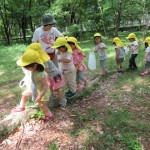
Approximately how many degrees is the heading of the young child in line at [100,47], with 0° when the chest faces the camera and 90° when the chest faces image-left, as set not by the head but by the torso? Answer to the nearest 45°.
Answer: approximately 45°

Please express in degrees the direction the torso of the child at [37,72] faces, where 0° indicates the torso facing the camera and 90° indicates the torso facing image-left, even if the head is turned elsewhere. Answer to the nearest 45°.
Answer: approximately 90°

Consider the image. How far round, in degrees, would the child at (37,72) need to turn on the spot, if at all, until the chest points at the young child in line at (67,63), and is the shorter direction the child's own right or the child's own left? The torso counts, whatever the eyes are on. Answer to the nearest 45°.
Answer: approximately 135° to the child's own right

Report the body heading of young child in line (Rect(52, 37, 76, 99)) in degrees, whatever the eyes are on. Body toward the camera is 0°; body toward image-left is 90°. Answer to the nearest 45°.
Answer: approximately 45°

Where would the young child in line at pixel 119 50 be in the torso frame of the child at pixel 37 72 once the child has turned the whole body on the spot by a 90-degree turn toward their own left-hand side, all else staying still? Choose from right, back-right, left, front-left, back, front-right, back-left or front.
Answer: back-left

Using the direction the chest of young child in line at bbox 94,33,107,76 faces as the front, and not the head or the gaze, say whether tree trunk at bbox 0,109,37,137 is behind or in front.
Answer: in front

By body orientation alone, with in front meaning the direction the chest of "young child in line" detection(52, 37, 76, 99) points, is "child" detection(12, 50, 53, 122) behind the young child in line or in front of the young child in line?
in front
